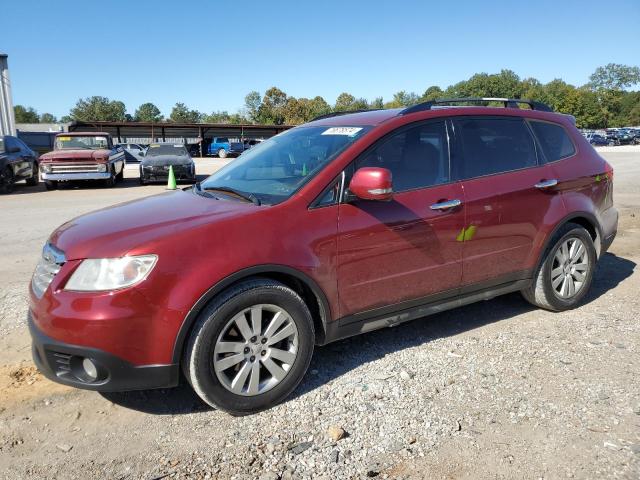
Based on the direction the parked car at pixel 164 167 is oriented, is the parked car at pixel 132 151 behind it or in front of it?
behind

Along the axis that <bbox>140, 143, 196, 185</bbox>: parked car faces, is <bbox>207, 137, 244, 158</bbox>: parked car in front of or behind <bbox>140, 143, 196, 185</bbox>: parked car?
behind

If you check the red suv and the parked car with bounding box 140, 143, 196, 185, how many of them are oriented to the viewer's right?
0

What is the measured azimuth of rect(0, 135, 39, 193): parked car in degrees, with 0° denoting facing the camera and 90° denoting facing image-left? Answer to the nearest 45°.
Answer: approximately 315°

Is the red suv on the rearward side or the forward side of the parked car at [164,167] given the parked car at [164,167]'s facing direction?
on the forward side

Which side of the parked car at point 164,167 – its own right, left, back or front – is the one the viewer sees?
front

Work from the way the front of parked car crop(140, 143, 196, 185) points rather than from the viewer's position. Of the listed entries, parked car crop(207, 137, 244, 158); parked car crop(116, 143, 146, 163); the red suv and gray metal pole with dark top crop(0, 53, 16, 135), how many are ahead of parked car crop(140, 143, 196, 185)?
1

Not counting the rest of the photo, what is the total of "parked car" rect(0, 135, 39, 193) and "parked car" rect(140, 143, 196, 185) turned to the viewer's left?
0

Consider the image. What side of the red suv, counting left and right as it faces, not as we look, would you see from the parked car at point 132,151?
right

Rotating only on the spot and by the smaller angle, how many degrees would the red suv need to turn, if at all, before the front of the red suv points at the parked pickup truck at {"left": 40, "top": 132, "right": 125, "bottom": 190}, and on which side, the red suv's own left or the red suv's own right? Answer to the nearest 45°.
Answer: approximately 90° to the red suv's own right
